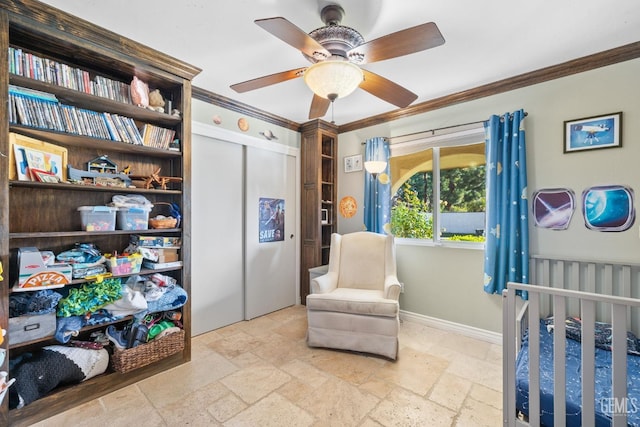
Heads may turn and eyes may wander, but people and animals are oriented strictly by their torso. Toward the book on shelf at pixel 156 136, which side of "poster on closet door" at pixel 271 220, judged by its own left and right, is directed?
right

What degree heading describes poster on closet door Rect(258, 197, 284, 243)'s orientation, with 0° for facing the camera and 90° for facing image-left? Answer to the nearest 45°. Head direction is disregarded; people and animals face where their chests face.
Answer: approximately 315°

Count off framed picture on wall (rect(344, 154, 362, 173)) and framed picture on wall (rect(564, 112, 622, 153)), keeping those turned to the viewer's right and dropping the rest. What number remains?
0

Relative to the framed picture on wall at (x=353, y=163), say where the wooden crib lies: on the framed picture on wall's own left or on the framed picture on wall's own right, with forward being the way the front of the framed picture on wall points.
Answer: on the framed picture on wall's own left

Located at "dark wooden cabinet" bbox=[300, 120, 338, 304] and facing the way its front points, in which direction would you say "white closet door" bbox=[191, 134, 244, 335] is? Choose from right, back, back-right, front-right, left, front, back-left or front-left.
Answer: right

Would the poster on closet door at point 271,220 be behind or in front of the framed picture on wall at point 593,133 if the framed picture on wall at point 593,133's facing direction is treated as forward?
in front

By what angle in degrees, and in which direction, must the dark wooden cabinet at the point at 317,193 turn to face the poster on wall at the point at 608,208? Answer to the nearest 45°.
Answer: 0° — it already faces it

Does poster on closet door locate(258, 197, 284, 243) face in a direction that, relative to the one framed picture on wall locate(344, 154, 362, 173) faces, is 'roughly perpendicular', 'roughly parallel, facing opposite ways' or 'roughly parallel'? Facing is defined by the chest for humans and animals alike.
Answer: roughly perpendicular

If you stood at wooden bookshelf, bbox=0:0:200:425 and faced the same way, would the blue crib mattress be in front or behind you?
in front

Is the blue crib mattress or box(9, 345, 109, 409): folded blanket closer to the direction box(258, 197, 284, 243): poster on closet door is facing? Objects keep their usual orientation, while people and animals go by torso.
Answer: the blue crib mattress

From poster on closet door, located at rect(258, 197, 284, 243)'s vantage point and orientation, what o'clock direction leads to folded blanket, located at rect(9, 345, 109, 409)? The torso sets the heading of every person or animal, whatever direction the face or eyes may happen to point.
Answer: The folded blanket is roughly at 3 o'clock from the poster on closet door.

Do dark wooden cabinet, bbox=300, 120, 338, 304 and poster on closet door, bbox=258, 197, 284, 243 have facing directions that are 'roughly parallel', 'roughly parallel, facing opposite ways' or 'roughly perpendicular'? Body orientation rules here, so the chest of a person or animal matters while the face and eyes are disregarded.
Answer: roughly parallel

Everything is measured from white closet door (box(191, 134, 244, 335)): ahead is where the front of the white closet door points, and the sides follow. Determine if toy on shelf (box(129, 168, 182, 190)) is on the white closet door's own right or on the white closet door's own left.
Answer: on the white closet door's own right

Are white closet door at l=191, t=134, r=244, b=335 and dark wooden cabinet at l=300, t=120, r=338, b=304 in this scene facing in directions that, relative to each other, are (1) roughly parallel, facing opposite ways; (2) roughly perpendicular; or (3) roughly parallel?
roughly parallel

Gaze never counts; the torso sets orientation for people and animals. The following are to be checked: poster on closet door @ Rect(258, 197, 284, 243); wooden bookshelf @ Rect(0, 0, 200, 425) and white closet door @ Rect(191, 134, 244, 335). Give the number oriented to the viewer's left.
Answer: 0
